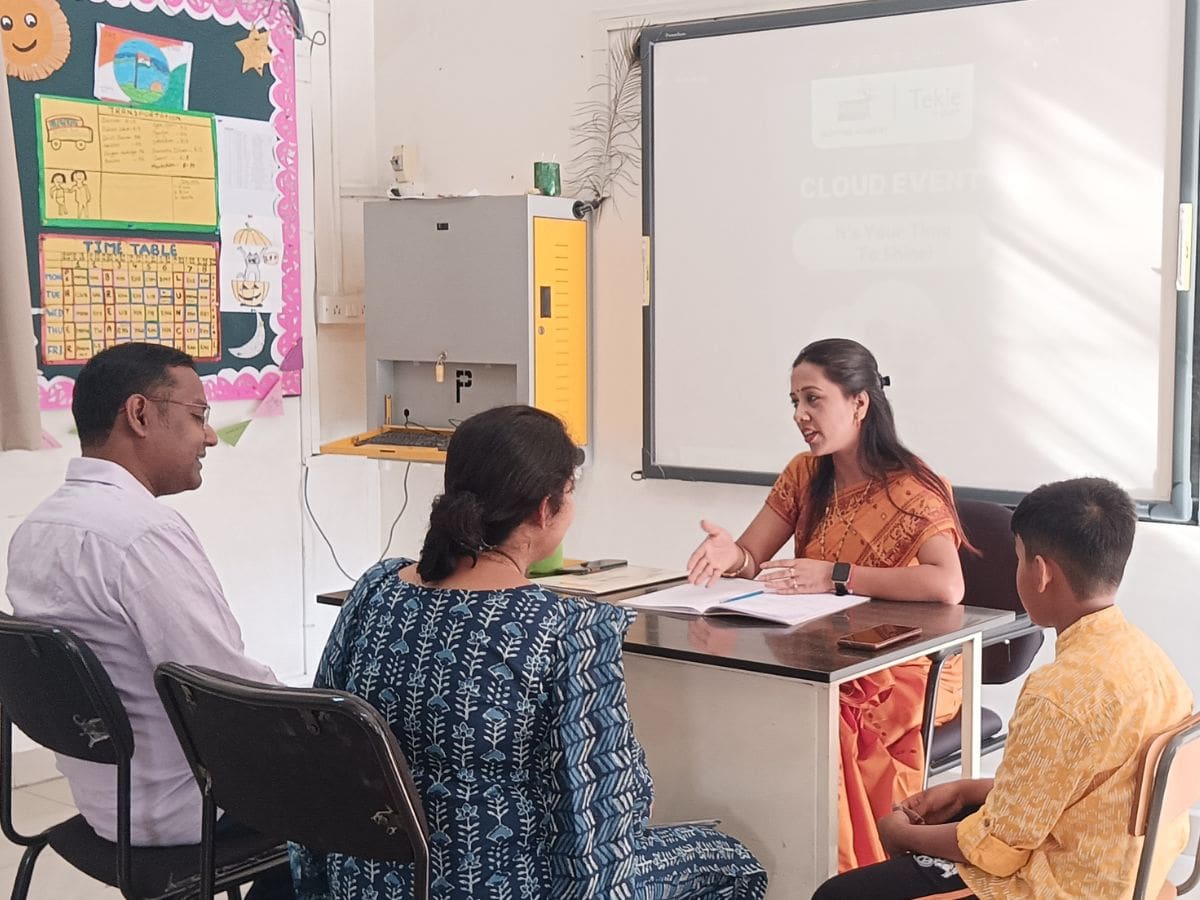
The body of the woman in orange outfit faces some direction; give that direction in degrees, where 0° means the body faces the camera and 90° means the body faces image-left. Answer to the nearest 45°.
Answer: approximately 45°

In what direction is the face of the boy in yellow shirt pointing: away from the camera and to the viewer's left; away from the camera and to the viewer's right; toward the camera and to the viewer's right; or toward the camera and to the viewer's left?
away from the camera and to the viewer's left

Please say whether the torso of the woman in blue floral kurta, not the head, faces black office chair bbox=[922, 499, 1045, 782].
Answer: yes

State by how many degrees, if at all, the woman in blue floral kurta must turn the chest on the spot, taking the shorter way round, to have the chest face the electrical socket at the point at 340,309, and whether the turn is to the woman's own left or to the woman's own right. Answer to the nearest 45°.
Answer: approximately 45° to the woman's own left

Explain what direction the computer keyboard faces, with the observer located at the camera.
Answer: facing the viewer

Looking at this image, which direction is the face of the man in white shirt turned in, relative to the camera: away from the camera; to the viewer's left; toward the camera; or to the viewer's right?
to the viewer's right

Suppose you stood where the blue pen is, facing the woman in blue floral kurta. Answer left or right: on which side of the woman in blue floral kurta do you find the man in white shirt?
right

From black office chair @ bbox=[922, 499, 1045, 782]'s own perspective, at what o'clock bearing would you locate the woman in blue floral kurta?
The woman in blue floral kurta is roughly at 11 o'clock from the black office chair.

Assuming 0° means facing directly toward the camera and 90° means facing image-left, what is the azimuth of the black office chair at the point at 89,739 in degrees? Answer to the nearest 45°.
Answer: approximately 225°

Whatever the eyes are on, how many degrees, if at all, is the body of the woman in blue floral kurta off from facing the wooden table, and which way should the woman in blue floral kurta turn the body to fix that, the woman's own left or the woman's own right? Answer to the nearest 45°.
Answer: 0° — they already face it

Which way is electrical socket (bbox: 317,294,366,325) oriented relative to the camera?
toward the camera

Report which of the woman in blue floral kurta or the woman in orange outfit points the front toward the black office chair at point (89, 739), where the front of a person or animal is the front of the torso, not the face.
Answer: the woman in orange outfit

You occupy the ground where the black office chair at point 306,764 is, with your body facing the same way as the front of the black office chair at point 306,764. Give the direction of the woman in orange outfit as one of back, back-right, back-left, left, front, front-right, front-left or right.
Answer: front

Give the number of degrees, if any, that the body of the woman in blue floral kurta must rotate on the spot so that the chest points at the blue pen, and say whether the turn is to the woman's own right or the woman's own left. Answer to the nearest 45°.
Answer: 0° — they already face it

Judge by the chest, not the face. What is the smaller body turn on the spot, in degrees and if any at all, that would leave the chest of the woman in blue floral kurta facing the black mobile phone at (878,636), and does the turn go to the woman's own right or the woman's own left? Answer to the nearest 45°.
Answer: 0° — they already face it

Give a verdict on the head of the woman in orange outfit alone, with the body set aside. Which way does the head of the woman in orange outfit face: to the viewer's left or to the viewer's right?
to the viewer's left

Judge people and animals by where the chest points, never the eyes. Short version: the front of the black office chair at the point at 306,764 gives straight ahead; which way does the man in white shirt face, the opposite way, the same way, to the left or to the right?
the same way
